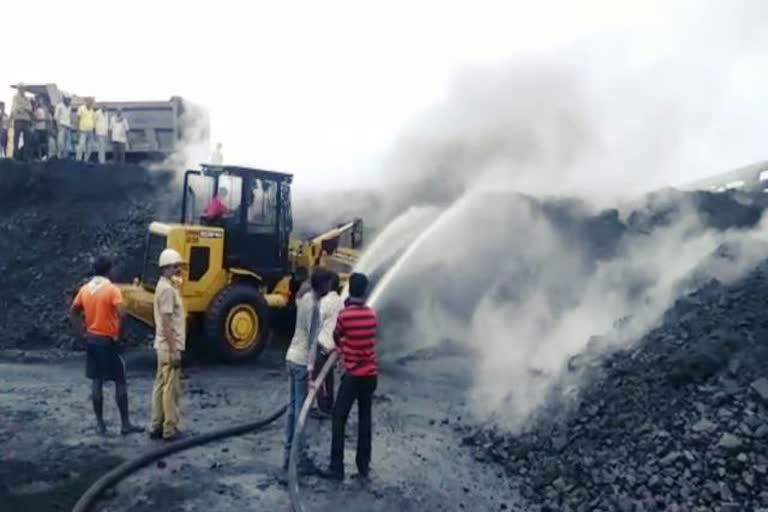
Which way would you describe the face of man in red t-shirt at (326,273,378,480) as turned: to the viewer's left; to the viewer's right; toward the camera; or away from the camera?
away from the camera

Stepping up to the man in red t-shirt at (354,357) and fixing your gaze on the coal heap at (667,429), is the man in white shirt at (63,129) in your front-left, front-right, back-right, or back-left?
back-left

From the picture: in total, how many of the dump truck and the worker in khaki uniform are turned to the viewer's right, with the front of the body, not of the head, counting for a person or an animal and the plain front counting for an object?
1

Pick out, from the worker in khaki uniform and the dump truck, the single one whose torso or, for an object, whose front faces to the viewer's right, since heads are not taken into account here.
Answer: the worker in khaki uniform

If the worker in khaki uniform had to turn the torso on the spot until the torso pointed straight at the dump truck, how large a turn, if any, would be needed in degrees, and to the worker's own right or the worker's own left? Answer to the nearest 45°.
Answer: approximately 90° to the worker's own left

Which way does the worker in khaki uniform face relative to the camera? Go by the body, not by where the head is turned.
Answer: to the viewer's right

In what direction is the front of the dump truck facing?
to the viewer's left

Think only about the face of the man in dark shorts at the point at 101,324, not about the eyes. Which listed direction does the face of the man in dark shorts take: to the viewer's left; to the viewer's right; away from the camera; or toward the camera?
away from the camera

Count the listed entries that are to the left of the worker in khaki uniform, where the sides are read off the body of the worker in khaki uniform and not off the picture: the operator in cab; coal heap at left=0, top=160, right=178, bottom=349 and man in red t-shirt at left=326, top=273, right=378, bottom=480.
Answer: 2

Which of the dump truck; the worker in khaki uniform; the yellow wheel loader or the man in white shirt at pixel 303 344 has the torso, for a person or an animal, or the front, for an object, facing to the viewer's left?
the dump truck

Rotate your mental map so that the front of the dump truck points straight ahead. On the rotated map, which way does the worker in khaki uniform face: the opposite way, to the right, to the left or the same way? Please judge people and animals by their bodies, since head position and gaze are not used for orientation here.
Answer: the opposite way

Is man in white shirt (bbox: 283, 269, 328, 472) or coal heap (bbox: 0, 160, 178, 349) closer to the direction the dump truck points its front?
the coal heap

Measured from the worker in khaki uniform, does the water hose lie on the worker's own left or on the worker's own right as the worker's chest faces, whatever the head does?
on the worker's own right

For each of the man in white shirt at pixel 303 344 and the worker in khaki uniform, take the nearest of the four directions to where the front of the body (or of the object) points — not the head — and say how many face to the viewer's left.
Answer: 0
